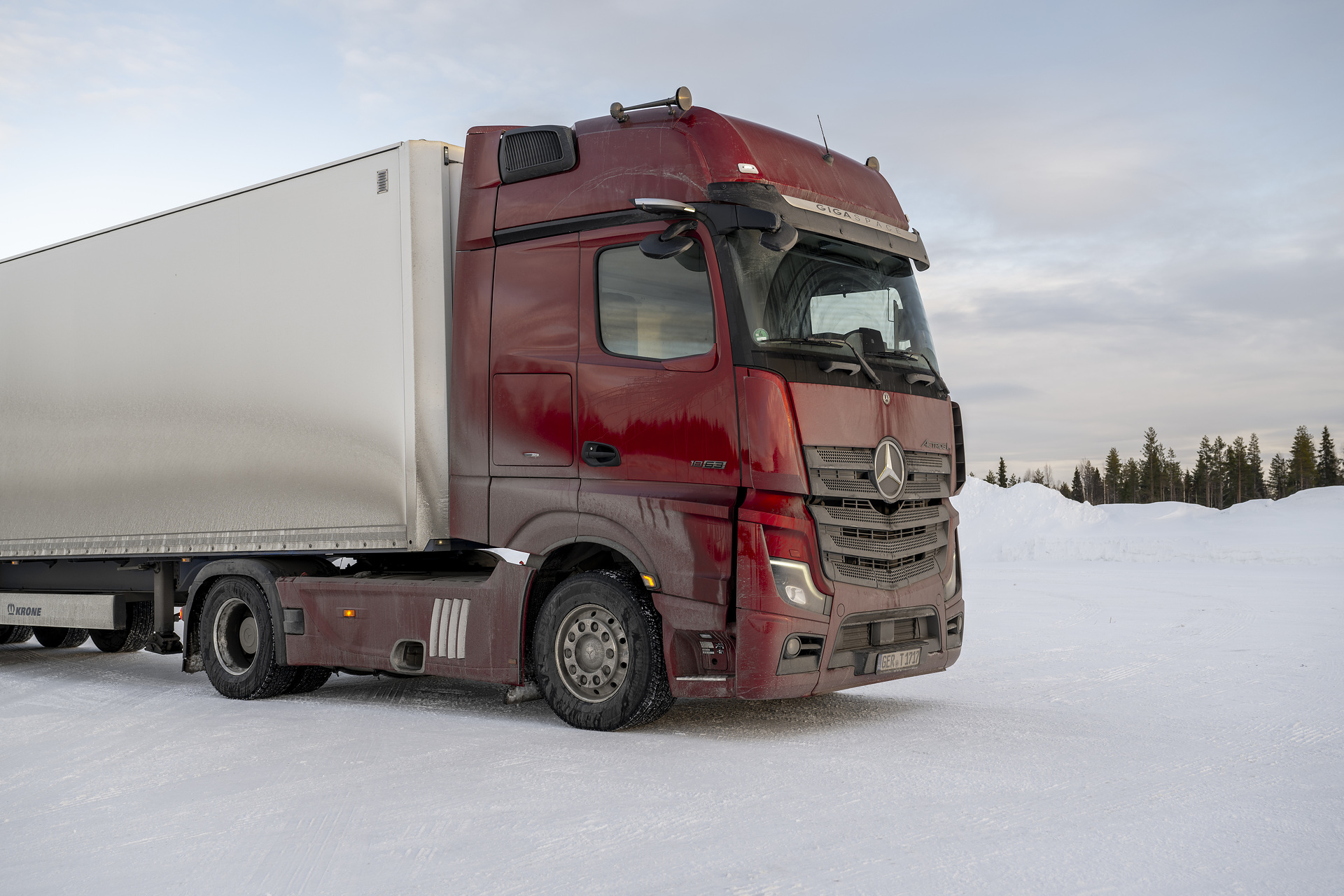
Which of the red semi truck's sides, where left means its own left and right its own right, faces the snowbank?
left

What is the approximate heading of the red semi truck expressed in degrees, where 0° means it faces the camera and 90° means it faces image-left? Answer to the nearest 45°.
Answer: approximately 315°
